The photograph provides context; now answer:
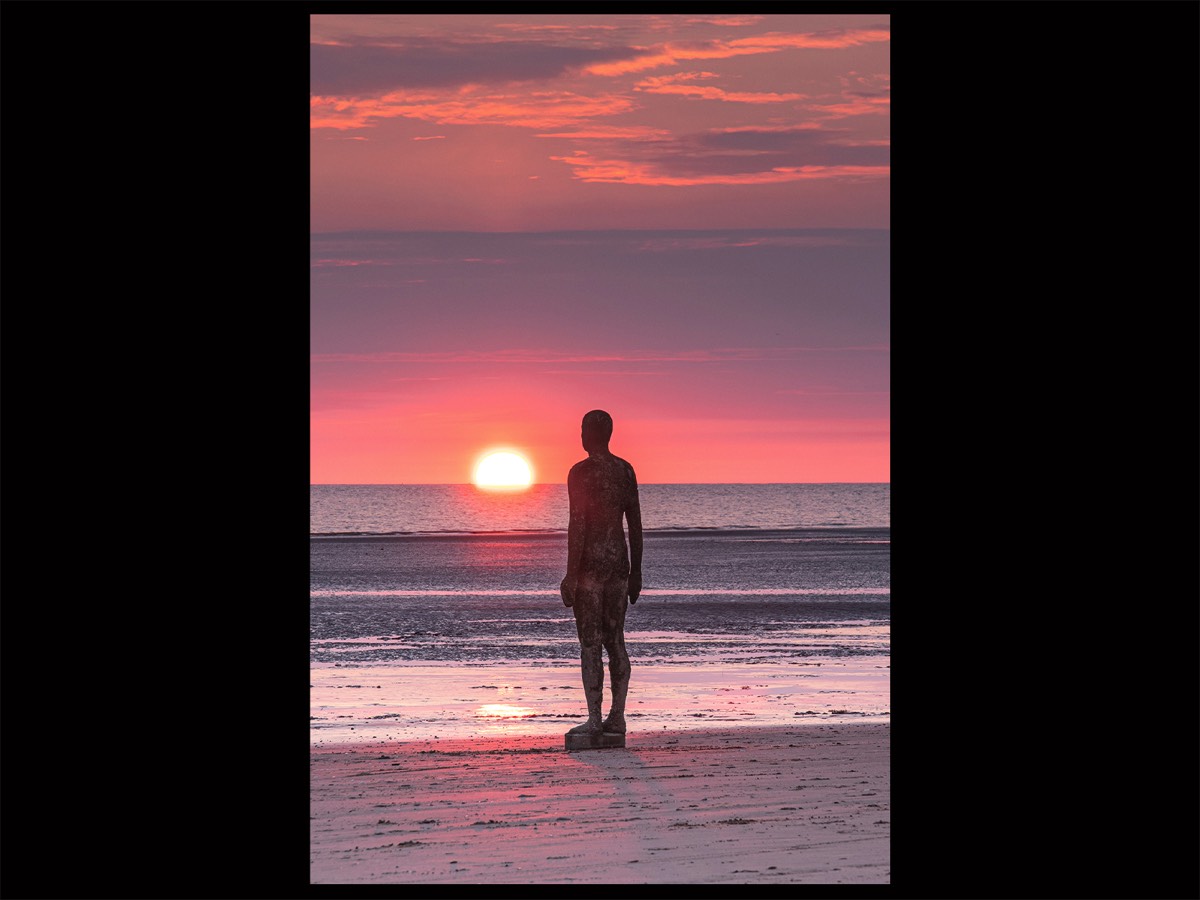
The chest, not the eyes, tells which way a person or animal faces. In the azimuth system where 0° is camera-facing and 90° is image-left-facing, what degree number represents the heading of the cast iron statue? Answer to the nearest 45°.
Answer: approximately 135°
